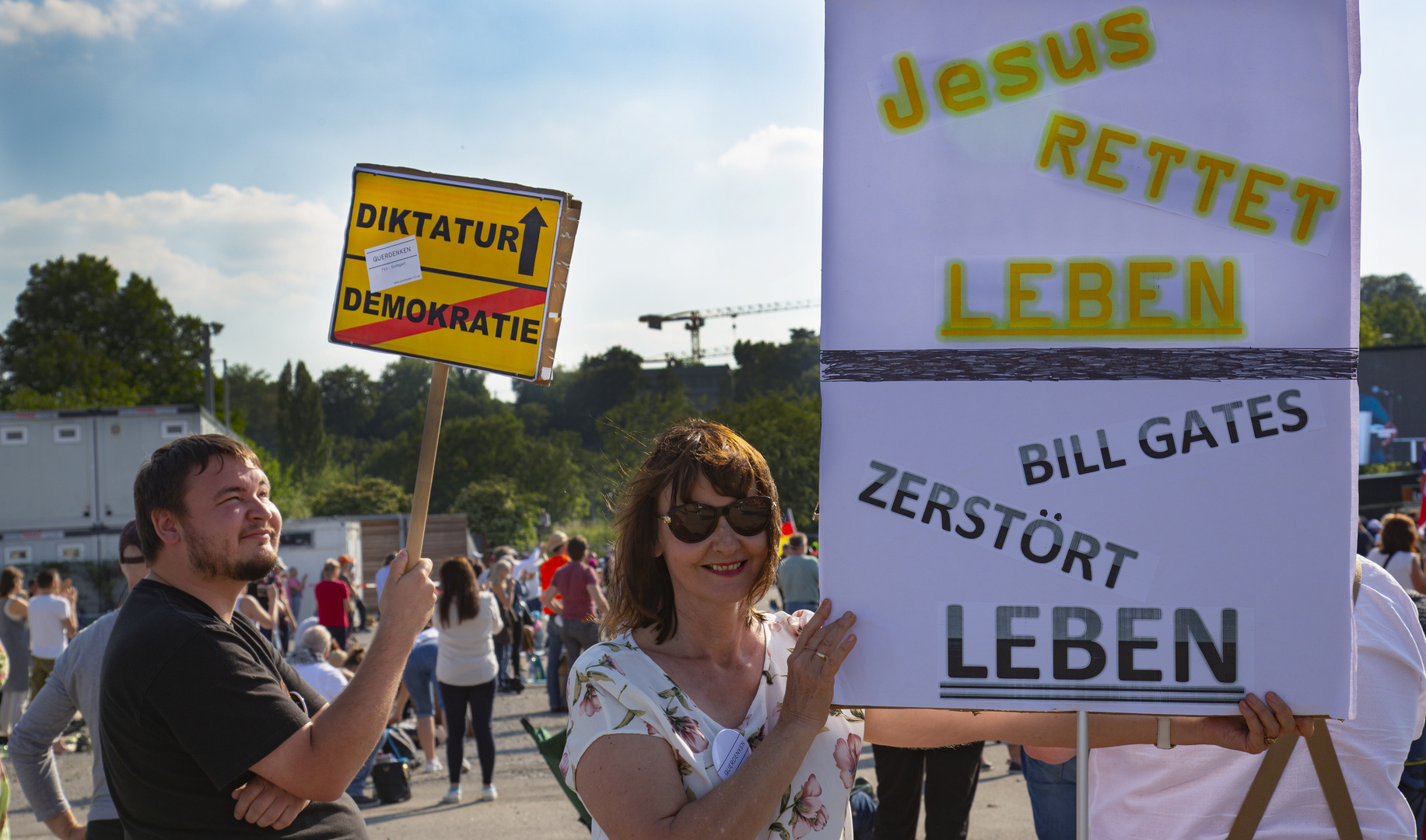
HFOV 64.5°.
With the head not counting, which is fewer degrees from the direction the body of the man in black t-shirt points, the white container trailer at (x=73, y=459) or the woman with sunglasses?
the woman with sunglasses

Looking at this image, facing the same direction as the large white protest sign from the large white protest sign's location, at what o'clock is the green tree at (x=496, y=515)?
The green tree is roughly at 5 o'clock from the large white protest sign.

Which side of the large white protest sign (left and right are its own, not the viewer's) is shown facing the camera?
front

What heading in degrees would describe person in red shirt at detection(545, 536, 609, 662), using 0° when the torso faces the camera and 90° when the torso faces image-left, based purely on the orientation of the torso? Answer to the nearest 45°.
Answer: approximately 180°

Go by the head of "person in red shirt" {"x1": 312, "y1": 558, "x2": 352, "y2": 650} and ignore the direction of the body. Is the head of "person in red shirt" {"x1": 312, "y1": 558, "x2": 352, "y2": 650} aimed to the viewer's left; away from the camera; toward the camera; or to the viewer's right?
away from the camera

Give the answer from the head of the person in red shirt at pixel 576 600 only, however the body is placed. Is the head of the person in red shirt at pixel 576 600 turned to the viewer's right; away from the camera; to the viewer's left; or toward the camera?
away from the camera

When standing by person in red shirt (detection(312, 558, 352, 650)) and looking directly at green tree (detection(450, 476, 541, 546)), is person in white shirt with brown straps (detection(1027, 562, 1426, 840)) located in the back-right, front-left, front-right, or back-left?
back-right

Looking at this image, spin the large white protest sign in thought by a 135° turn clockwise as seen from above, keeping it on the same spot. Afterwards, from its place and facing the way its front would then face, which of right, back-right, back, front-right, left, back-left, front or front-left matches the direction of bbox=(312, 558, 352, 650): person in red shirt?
front

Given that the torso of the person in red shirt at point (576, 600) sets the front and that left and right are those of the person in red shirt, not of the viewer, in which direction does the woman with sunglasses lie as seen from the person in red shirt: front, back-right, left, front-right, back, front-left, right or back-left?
back

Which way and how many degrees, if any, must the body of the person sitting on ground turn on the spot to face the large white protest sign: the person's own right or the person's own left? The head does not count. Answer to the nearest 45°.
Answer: approximately 135° to the person's own right

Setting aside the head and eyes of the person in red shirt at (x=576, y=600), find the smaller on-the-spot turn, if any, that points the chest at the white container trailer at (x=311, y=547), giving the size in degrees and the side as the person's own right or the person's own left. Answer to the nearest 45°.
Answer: approximately 45° to the person's own left

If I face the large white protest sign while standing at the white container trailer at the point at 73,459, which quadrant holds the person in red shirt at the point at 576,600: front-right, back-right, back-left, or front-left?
front-left
